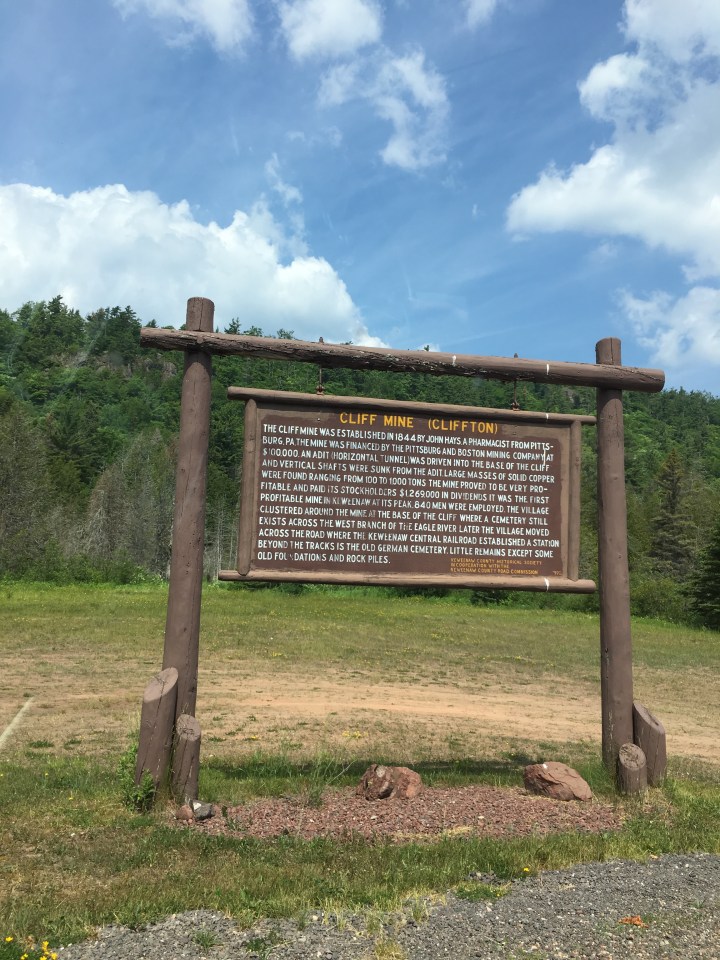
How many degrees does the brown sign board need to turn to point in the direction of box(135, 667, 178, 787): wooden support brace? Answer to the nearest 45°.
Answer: approximately 90° to its right

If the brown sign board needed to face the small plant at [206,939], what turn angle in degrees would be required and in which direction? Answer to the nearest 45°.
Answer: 0° — it already faces it

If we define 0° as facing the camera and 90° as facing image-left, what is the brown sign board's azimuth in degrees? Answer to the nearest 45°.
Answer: approximately 0°

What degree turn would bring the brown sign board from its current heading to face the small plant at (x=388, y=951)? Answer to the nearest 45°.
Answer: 0° — it already faces it

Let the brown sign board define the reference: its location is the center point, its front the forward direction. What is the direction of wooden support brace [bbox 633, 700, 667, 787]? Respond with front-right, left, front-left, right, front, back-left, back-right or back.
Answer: left

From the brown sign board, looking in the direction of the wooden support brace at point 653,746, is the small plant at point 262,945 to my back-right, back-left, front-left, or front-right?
back-right

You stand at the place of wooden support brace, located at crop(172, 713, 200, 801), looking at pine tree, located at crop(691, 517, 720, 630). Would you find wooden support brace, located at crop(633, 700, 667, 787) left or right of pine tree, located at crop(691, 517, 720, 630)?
right

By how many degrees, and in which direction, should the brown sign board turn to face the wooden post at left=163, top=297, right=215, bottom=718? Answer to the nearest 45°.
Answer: approximately 90° to its right

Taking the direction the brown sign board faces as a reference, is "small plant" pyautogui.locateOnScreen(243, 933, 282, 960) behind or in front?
in front

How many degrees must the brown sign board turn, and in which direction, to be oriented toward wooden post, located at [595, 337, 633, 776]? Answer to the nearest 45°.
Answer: approximately 90° to its left

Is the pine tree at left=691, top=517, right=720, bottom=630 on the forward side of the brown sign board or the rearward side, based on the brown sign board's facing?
on the rearward side
